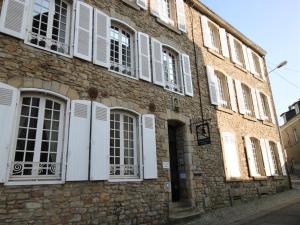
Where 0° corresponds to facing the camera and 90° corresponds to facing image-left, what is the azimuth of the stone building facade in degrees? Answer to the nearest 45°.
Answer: approximately 315°
